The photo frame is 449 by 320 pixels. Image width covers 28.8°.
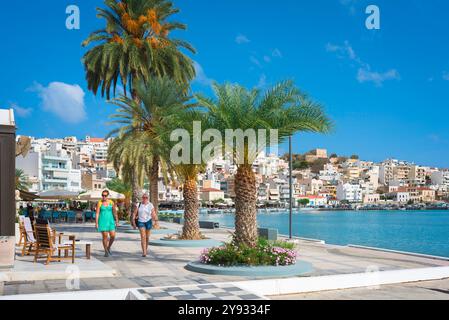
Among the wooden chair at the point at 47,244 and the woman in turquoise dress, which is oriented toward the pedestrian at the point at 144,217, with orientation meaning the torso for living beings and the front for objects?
the wooden chair

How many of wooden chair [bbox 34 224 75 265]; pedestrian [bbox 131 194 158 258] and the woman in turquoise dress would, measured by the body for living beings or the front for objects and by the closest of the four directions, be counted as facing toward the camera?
2

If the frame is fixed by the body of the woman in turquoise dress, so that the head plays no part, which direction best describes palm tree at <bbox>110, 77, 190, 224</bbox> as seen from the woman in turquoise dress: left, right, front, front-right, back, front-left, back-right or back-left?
back

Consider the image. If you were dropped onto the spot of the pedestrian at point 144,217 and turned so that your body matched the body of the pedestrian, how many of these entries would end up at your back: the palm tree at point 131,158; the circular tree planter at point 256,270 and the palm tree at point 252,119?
1

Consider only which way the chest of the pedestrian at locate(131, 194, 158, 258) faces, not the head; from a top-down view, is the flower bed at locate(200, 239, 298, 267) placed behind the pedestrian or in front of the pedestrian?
in front

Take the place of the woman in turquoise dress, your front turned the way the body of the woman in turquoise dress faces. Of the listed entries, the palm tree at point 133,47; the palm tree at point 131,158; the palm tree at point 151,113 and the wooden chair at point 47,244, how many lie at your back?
3

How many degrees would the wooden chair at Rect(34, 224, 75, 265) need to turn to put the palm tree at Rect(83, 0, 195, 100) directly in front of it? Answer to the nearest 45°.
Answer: approximately 45° to its left

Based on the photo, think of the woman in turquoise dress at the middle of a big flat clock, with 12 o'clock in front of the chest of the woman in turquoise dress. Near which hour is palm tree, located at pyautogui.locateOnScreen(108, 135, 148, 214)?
The palm tree is roughly at 6 o'clock from the woman in turquoise dress.

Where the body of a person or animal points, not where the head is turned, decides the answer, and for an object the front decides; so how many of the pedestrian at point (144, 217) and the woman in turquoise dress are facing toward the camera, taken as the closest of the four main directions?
2

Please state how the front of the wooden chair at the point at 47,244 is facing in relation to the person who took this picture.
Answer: facing away from the viewer and to the right of the viewer

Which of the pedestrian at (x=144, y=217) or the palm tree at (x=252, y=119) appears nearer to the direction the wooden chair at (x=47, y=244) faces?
the pedestrian

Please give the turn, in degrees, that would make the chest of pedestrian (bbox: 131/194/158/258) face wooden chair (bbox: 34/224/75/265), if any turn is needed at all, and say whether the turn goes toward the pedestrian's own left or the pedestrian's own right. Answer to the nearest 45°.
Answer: approximately 45° to the pedestrian's own right

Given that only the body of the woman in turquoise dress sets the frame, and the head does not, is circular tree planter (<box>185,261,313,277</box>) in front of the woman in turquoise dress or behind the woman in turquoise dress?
in front

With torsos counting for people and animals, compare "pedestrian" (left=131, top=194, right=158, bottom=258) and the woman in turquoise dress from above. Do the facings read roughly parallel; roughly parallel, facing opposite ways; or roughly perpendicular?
roughly parallel

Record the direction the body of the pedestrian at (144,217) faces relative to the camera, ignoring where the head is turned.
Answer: toward the camera

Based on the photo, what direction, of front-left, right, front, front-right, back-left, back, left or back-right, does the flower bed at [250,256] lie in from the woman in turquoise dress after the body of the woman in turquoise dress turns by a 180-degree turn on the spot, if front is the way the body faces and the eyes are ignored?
back-right

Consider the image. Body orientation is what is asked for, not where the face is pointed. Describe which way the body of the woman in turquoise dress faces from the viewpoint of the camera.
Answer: toward the camera
